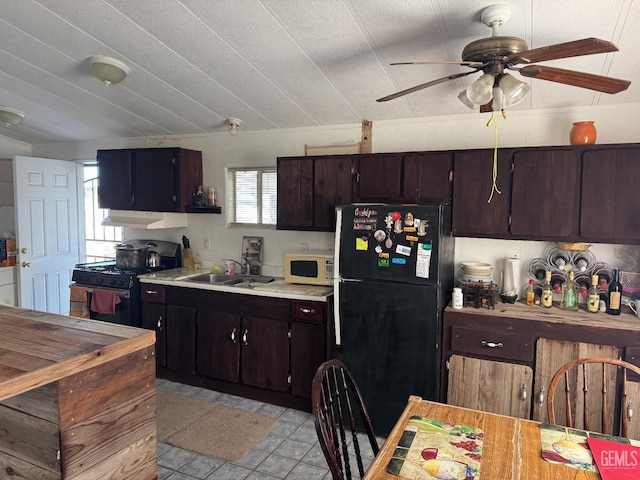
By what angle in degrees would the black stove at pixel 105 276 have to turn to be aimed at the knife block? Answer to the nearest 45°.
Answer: approximately 135° to its left

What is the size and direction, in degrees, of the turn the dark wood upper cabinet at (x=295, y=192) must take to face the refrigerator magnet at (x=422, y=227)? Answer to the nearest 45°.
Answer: approximately 45° to its left

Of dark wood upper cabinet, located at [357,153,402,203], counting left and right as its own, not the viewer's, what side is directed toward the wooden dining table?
front

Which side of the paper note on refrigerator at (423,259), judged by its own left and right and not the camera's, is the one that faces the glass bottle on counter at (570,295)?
left

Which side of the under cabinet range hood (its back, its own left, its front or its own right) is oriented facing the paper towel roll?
left

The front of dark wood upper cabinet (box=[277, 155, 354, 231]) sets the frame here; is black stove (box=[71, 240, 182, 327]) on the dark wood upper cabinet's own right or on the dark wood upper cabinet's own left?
on the dark wood upper cabinet's own right

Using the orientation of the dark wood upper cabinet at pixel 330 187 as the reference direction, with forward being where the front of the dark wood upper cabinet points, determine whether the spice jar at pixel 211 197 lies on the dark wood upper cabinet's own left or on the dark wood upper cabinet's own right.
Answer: on the dark wood upper cabinet's own right

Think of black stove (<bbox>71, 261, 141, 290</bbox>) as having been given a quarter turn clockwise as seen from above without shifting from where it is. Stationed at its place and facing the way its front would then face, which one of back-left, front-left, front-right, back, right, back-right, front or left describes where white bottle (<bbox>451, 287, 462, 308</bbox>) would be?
back

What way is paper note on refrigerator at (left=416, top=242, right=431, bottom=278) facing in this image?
toward the camera

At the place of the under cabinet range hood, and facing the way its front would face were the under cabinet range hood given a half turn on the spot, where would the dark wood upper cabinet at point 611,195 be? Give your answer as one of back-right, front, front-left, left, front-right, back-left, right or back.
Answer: right

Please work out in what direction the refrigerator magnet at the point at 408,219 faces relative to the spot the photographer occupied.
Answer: facing the viewer

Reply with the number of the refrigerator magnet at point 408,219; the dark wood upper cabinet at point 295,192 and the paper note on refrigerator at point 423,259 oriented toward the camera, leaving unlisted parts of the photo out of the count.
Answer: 3

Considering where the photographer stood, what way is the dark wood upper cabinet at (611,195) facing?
facing the viewer and to the left of the viewer

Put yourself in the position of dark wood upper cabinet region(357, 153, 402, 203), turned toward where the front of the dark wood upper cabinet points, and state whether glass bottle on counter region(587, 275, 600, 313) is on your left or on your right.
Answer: on your left

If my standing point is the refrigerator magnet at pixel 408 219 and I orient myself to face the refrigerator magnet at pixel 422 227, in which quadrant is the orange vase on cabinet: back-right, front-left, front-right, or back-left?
front-left

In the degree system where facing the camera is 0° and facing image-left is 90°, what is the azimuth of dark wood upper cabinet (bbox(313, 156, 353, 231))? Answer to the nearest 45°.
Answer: approximately 0°

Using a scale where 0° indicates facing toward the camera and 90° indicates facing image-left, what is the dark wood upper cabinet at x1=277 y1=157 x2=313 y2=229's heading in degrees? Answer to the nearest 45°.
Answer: approximately 0°

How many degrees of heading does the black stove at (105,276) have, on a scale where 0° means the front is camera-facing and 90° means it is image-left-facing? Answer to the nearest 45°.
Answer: approximately 45°
